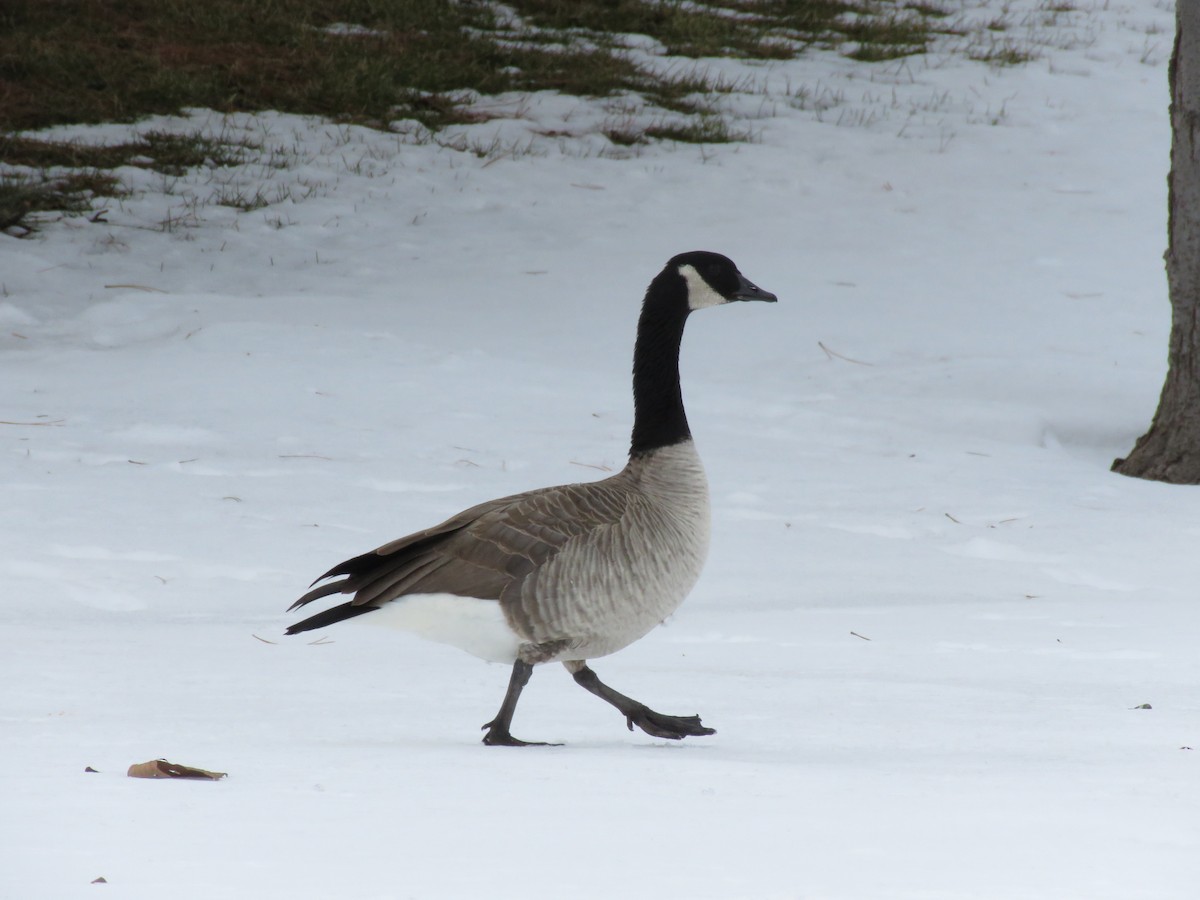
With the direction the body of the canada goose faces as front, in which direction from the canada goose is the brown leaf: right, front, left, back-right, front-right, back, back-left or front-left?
back-right

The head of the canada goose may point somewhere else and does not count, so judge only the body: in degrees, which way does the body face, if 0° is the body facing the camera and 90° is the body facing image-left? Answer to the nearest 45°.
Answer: approximately 270°

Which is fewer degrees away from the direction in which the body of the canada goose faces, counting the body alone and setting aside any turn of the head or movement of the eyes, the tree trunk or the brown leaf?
the tree trunk

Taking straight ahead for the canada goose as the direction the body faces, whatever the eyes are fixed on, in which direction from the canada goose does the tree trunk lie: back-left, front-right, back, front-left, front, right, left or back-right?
front-left
